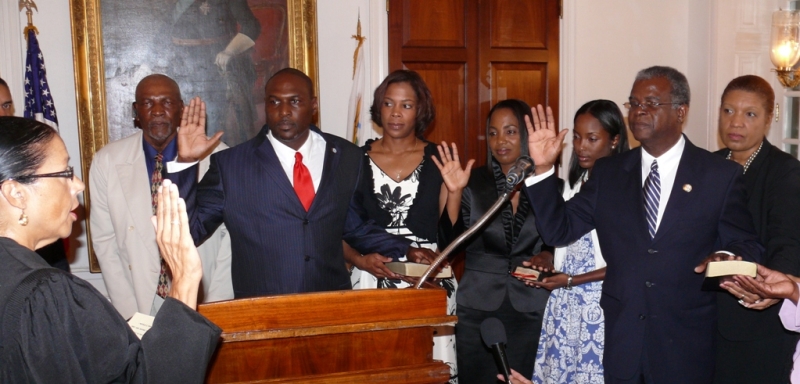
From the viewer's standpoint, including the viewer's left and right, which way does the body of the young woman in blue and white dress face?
facing the viewer and to the left of the viewer

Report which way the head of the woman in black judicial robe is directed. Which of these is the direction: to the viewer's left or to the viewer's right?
to the viewer's right

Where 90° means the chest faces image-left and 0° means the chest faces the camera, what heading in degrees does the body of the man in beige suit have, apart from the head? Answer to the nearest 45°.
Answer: approximately 0°

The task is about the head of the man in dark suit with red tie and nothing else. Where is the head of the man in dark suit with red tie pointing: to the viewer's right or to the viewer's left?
to the viewer's left

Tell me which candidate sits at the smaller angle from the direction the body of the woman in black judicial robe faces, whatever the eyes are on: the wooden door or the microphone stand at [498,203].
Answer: the microphone stand

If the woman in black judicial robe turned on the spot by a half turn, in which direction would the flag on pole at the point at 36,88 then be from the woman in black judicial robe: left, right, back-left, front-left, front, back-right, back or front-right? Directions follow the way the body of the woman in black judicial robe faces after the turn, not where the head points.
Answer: right

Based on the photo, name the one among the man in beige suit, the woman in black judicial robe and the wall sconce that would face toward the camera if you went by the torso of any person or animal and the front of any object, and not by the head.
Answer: the man in beige suit

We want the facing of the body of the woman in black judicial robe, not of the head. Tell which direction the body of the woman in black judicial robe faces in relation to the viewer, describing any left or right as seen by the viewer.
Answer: facing to the right of the viewer

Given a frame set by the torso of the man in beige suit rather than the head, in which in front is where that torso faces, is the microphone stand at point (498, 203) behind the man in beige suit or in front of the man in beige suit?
in front
